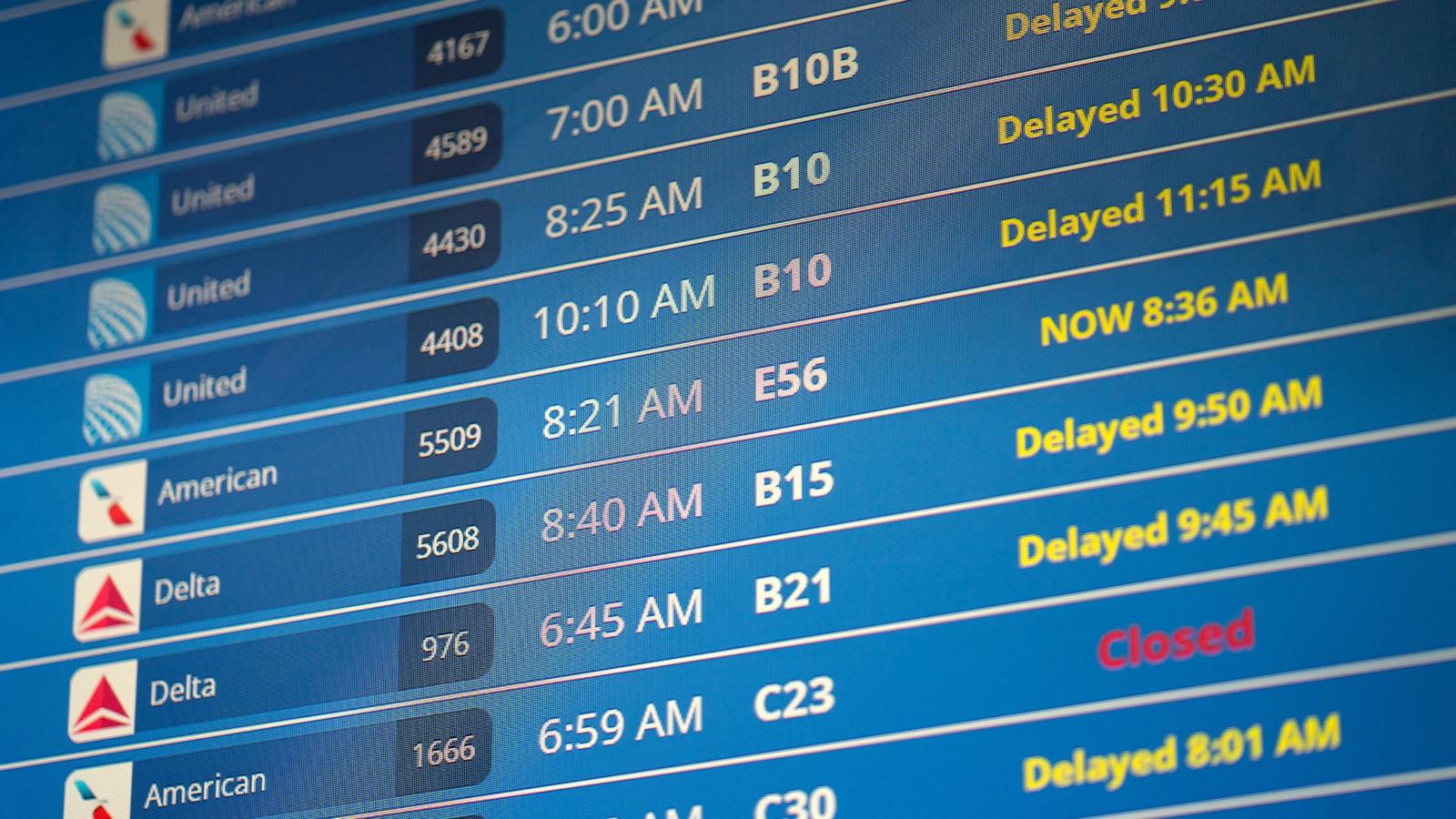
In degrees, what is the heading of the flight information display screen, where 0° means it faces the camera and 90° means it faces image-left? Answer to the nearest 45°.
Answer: approximately 45°
